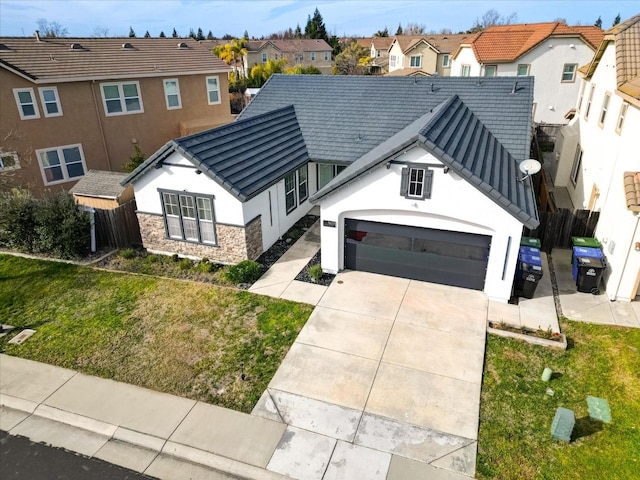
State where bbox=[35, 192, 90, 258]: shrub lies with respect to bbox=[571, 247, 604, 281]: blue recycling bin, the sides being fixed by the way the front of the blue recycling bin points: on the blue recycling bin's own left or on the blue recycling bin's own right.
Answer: on the blue recycling bin's own right

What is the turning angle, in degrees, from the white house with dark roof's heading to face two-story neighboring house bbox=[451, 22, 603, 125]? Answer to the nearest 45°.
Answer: approximately 135° to its left

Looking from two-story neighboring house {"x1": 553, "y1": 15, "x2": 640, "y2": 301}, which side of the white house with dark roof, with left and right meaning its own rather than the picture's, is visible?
left

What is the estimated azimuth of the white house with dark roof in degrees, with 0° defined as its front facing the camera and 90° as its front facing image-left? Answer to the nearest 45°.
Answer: approximately 0°

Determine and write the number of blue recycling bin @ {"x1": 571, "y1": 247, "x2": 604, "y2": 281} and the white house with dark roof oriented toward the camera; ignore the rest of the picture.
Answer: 2

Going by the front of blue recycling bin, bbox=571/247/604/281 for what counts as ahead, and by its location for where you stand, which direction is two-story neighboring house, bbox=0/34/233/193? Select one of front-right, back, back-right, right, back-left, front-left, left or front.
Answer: right

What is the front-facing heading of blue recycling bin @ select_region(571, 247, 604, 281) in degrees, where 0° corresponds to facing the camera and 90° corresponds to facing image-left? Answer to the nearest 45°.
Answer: approximately 0°

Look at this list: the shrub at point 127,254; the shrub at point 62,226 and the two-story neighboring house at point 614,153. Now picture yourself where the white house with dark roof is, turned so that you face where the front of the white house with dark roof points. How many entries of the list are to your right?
2

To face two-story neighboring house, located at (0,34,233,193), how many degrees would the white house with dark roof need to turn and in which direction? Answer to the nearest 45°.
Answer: approximately 135° to its right

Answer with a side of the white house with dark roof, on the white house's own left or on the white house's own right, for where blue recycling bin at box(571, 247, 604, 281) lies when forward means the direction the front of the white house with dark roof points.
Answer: on the white house's own left

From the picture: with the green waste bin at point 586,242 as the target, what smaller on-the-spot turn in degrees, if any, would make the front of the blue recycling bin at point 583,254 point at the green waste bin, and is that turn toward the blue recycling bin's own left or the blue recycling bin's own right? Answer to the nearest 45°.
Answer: approximately 90° to the blue recycling bin's own right

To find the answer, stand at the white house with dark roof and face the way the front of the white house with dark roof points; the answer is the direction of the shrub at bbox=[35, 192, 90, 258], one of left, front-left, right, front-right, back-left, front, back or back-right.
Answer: right

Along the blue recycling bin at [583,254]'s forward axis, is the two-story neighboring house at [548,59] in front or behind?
behind

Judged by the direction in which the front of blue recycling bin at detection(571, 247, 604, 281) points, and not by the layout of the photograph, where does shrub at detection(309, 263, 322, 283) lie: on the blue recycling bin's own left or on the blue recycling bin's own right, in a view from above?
on the blue recycling bin's own right

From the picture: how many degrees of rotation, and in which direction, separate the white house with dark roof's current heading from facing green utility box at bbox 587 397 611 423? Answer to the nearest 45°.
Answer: approximately 45° to its left
